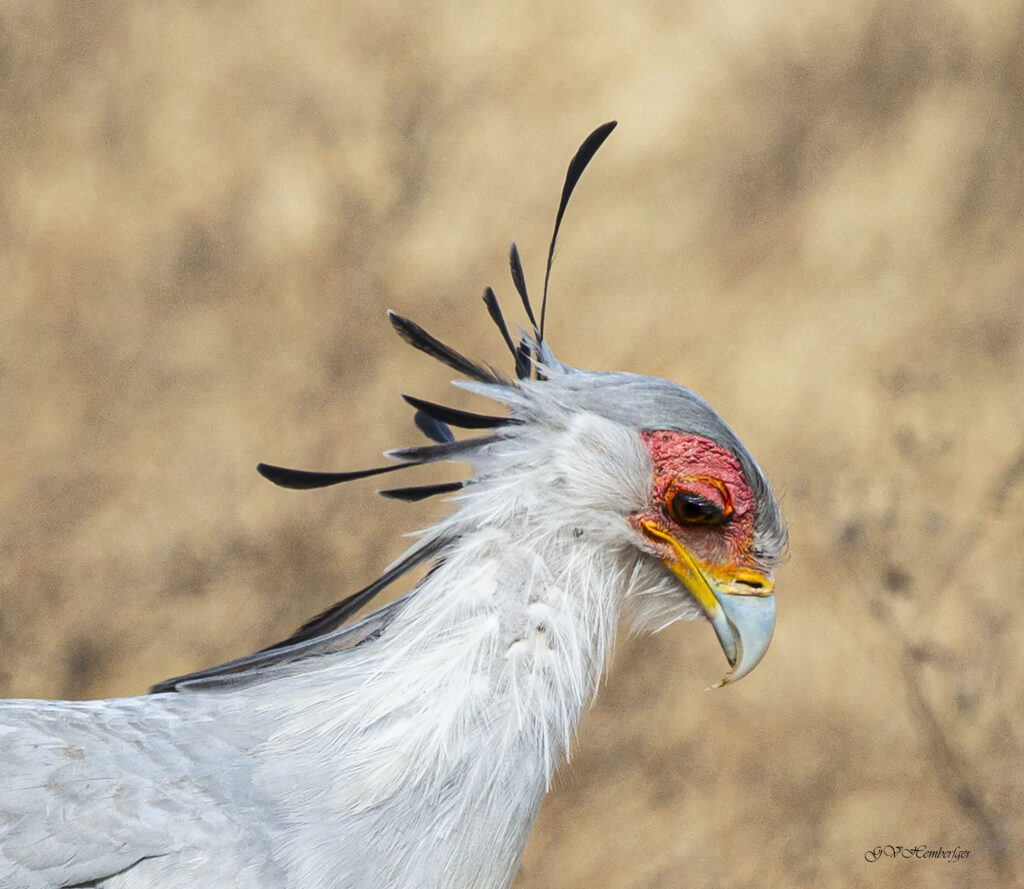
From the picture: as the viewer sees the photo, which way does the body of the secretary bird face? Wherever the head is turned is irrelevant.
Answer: to the viewer's right
